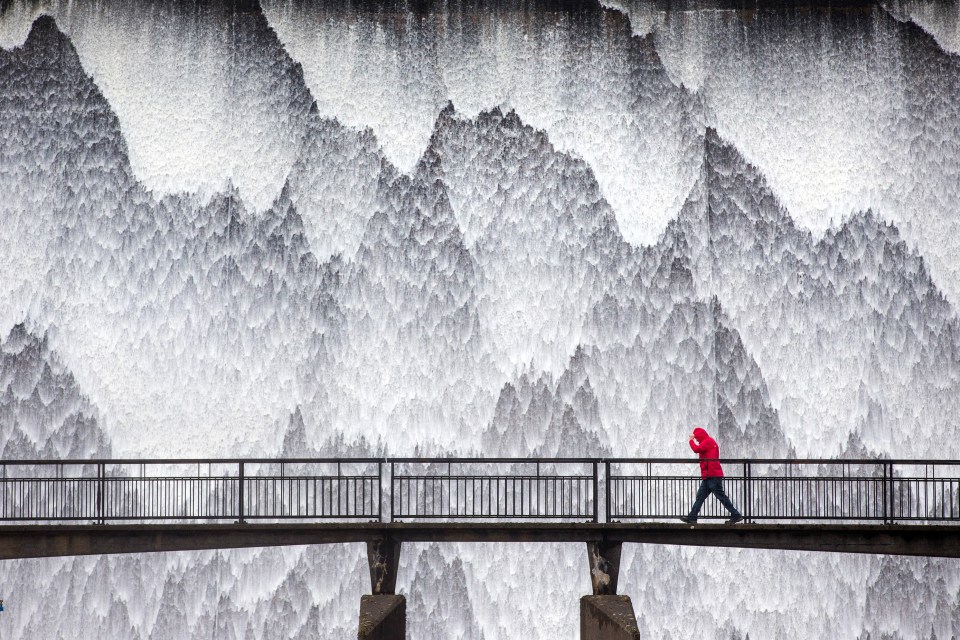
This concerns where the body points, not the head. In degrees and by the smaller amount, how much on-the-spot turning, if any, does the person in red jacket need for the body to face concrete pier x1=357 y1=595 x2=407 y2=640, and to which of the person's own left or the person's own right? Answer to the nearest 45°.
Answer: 0° — they already face it

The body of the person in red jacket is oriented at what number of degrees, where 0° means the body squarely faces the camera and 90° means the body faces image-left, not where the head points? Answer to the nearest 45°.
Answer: approximately 90°
